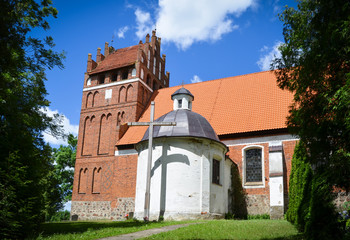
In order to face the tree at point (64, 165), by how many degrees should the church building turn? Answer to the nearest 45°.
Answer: approximately 45° to its right

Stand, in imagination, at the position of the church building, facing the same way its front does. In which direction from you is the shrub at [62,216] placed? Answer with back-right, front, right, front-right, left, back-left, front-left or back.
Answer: front-right

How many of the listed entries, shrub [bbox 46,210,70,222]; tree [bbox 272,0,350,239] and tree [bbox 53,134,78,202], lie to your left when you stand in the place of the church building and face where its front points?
1

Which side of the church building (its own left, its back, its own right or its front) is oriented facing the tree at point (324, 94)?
left

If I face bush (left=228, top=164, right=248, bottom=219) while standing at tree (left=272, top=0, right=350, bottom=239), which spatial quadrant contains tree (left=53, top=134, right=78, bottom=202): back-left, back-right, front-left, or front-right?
front-left

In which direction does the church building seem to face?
to the viewer's left

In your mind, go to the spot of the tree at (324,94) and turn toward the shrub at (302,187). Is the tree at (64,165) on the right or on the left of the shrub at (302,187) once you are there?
left

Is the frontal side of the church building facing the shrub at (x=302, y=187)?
no
